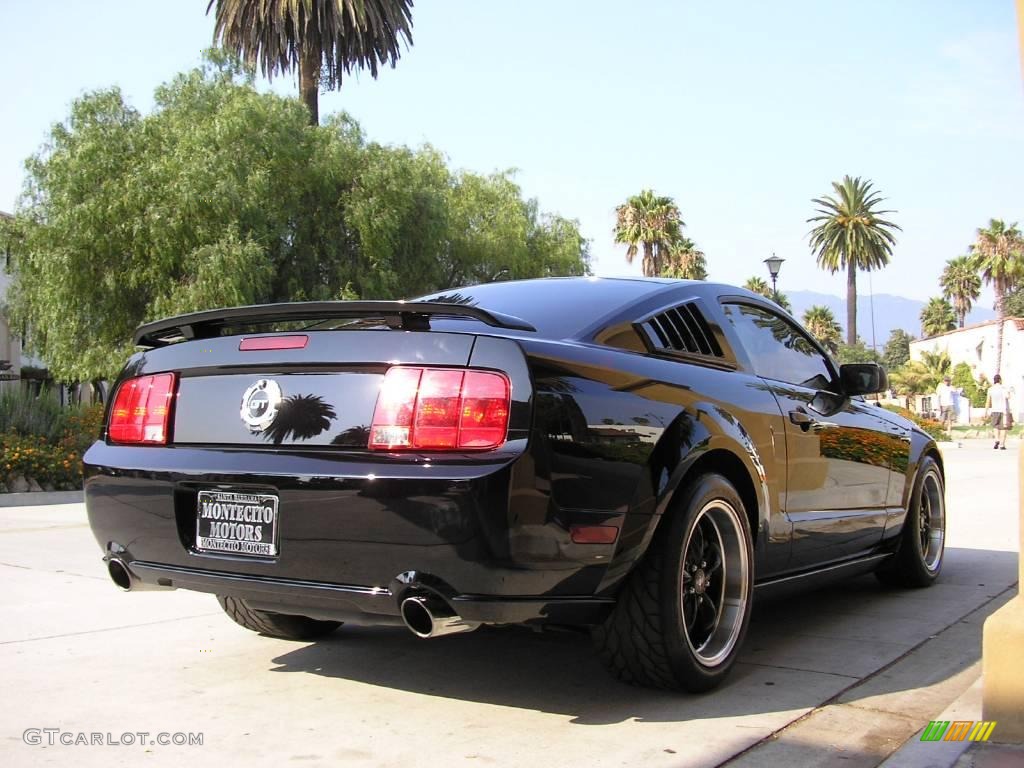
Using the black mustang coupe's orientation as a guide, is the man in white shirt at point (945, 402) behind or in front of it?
in front

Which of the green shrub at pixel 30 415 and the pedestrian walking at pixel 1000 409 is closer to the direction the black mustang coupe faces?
the pedestrian walking

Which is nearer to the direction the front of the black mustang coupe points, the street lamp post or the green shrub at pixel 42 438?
the street lamp post

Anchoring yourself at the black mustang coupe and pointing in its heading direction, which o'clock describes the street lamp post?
The street lamp post is roughly at 11 o'clock from the black mustang coupe.

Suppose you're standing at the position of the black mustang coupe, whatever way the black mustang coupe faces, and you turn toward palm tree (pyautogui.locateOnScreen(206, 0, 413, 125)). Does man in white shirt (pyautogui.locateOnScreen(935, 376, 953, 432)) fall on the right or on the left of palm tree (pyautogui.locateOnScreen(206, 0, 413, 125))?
right

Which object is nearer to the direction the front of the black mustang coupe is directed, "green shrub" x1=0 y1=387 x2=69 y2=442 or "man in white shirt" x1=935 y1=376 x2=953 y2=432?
the man in white shirt

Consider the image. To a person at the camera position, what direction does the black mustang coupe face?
facing away from the viewer and to the right of the viewer

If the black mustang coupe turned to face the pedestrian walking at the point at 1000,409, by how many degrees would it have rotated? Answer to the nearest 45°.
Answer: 0° — it already faces them

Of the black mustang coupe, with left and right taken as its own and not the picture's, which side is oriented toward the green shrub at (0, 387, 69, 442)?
left

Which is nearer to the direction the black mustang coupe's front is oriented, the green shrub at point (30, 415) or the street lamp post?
the street lamp post

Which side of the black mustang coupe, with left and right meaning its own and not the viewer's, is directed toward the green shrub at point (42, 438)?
left
